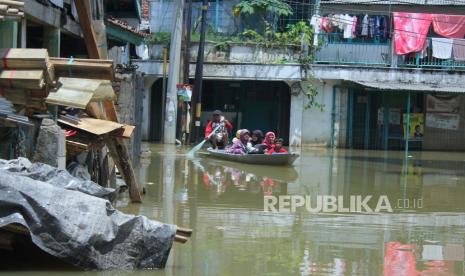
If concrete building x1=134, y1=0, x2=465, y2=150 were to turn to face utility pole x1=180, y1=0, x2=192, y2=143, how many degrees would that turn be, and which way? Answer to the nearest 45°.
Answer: approximately 45° to its right

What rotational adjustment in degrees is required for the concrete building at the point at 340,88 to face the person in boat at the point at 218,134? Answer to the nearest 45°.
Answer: approximately 45° to its right

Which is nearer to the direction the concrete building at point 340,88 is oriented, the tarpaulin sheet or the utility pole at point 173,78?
the tarpaulin sheet

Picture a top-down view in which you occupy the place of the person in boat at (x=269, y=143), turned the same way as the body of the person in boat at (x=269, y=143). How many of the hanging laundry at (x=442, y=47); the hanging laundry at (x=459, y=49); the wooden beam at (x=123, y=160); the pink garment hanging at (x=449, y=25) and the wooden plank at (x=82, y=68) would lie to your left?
3

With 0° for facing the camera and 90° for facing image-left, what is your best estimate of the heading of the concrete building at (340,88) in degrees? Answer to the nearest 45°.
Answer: approximately 0°

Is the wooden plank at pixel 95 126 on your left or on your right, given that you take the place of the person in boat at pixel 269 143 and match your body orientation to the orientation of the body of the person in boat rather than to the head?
on your right

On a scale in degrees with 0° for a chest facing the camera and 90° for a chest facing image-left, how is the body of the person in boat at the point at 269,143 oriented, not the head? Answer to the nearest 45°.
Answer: approximately 315°
